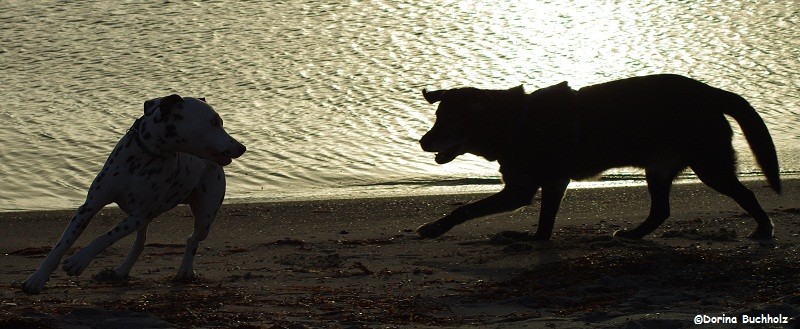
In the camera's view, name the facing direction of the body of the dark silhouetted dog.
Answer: to the viewer's left
